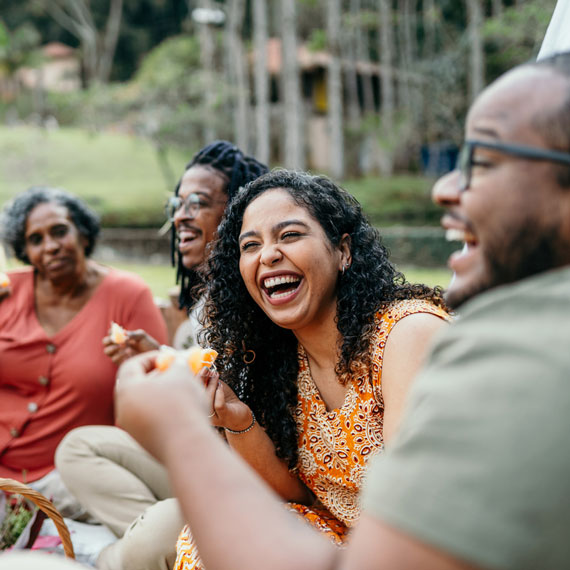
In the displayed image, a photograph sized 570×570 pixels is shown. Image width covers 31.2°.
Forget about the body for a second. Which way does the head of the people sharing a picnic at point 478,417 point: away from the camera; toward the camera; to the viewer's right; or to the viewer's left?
to the viewer's left

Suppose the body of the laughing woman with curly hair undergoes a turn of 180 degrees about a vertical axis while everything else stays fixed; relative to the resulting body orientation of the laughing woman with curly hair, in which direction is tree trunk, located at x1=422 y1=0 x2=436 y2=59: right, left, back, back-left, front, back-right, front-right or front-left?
front-left

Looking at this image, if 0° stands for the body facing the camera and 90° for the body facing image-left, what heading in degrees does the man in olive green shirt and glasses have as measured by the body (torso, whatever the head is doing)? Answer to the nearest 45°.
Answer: approximately 90°
